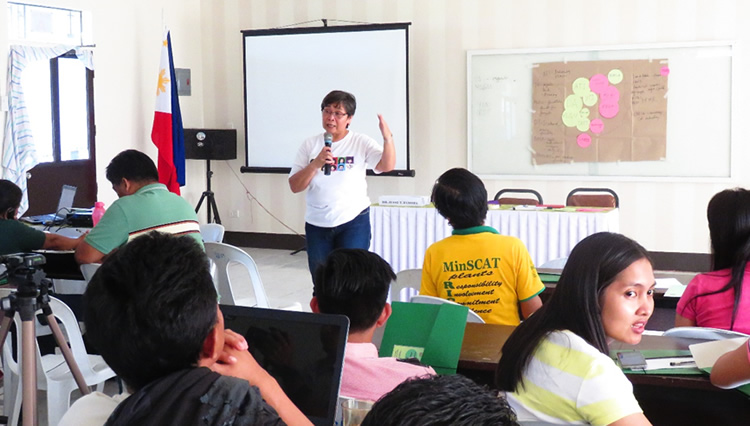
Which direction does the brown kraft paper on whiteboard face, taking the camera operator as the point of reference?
facing the viewer

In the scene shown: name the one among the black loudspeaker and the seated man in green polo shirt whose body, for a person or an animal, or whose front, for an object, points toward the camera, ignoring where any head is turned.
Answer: the black loudspeaker

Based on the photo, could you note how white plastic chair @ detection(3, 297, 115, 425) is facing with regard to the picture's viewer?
facing away from the viewer and to the right of the viewer

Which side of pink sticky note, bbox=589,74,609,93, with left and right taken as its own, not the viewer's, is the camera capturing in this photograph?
front

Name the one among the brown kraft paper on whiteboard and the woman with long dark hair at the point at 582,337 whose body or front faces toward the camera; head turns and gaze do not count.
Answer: the brown kraft paper on whiteboard

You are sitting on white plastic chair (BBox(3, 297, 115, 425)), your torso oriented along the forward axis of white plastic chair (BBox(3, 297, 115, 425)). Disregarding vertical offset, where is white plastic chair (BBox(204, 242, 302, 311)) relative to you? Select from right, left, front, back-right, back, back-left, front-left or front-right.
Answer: front

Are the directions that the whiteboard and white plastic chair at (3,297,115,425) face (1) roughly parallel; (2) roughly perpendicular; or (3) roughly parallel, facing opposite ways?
roughly parallel, facing opposite ways

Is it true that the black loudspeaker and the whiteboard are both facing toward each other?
no

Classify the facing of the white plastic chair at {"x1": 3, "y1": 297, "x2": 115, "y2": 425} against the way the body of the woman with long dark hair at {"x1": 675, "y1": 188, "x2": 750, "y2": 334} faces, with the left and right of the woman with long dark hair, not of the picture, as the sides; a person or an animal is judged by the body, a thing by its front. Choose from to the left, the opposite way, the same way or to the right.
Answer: the same way

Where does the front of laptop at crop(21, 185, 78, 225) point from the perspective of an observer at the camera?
facing the viewer and to the left of the viewer

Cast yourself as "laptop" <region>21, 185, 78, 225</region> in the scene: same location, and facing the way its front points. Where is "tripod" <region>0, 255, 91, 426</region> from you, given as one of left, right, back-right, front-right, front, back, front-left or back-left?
front-left

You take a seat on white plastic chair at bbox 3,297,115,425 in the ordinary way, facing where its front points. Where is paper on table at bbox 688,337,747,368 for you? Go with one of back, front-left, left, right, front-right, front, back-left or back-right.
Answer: right

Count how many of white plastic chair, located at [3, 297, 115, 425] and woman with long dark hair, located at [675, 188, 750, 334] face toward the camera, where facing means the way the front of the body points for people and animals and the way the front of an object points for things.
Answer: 0

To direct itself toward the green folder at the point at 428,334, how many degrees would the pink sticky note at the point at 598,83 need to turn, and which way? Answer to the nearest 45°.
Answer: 0° — it already faces it

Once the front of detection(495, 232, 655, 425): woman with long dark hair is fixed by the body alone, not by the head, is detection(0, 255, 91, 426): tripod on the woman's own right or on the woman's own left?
on the woman's own left
